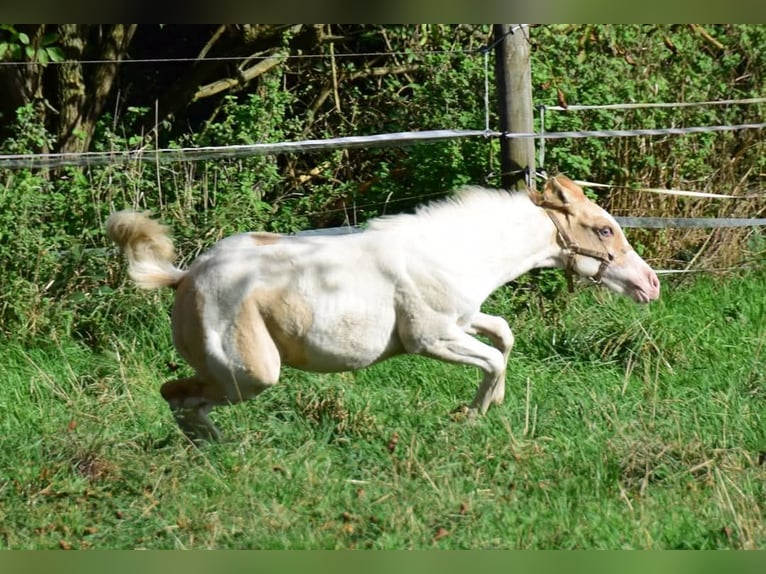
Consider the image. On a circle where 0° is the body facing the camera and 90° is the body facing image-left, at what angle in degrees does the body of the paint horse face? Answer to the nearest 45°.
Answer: approximately 270°

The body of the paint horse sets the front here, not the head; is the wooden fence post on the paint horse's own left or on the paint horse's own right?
on the paint horse's own left
